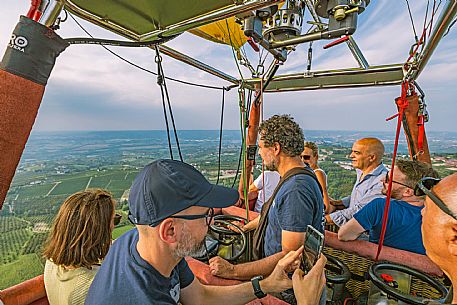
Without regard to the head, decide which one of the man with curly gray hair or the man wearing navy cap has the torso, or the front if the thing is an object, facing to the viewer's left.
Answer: the man with curly gray hair

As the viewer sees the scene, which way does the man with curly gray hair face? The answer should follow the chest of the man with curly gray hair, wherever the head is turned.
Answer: to the viewer's left

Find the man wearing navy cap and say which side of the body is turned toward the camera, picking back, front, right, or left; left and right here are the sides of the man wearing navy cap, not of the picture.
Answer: right

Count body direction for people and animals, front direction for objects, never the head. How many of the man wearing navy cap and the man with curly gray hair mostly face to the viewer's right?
1

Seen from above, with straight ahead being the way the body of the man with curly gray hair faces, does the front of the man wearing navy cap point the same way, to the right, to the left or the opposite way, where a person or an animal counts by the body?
the opposite way

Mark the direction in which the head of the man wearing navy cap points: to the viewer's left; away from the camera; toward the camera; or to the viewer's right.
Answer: to the viewer's right

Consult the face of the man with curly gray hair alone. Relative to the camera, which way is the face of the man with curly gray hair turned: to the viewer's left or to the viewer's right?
to the viewer's left

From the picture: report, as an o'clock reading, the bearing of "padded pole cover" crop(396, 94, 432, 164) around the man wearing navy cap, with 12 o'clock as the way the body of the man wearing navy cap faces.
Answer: The padded pole cover is roughly at 11 o'clock from the man wearing navy cap.

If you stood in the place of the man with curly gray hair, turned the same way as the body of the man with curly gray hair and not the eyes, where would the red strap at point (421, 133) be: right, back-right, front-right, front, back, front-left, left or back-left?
back-right

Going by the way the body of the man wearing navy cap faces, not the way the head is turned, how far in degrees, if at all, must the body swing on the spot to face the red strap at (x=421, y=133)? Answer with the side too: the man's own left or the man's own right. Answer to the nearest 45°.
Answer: approximately 45° to the man's own left
